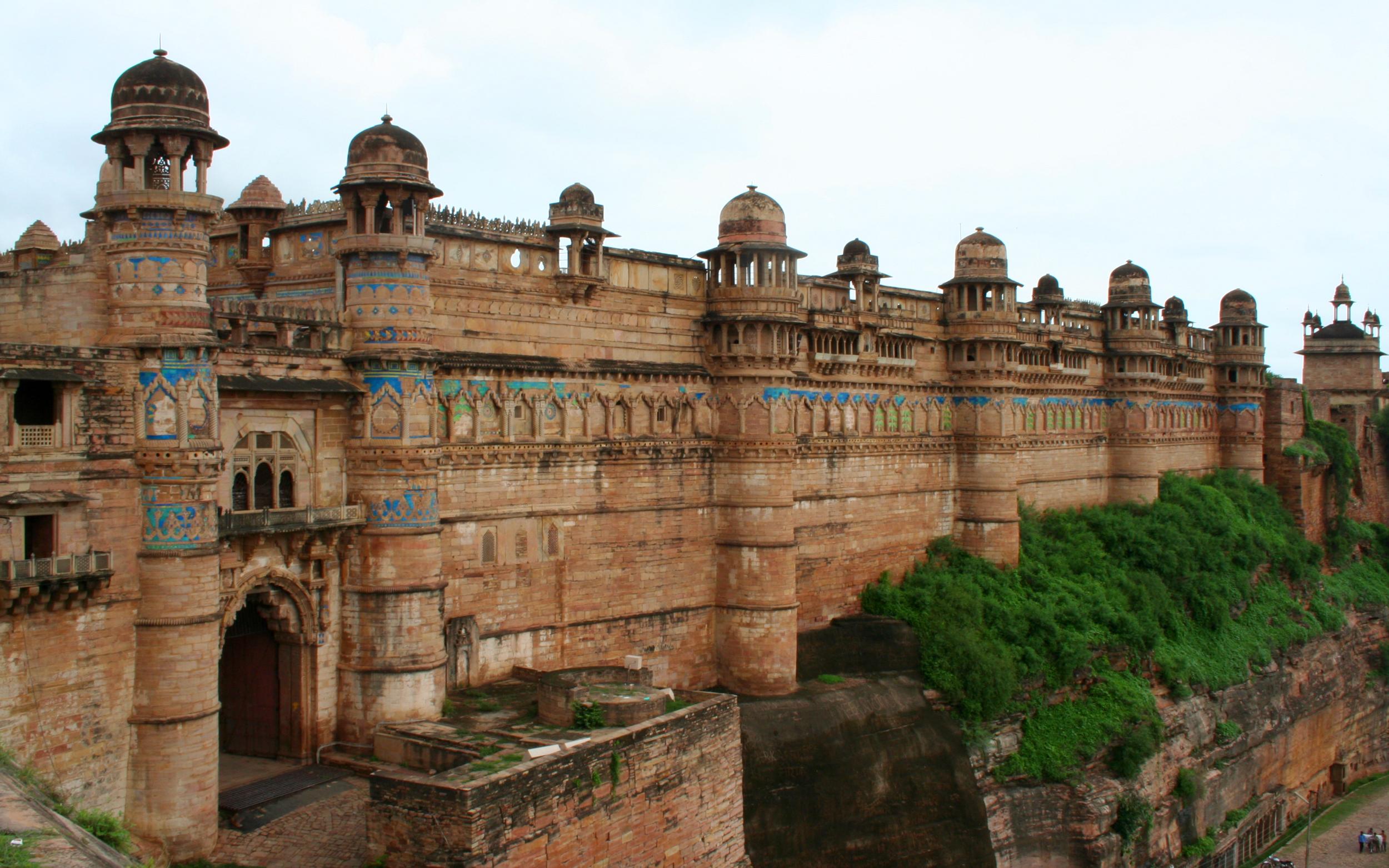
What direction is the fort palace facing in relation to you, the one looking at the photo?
facing the viewer and to the right of the viewer
